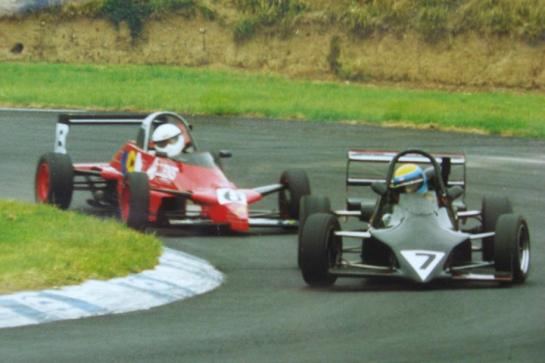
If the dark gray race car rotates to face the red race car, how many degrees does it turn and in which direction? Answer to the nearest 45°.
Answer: approximately 135° to its right

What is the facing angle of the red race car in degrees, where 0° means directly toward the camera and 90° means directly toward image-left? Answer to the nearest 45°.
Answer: approximately 315°

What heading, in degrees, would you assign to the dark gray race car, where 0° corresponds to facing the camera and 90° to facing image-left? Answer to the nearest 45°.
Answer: approximately 0°
